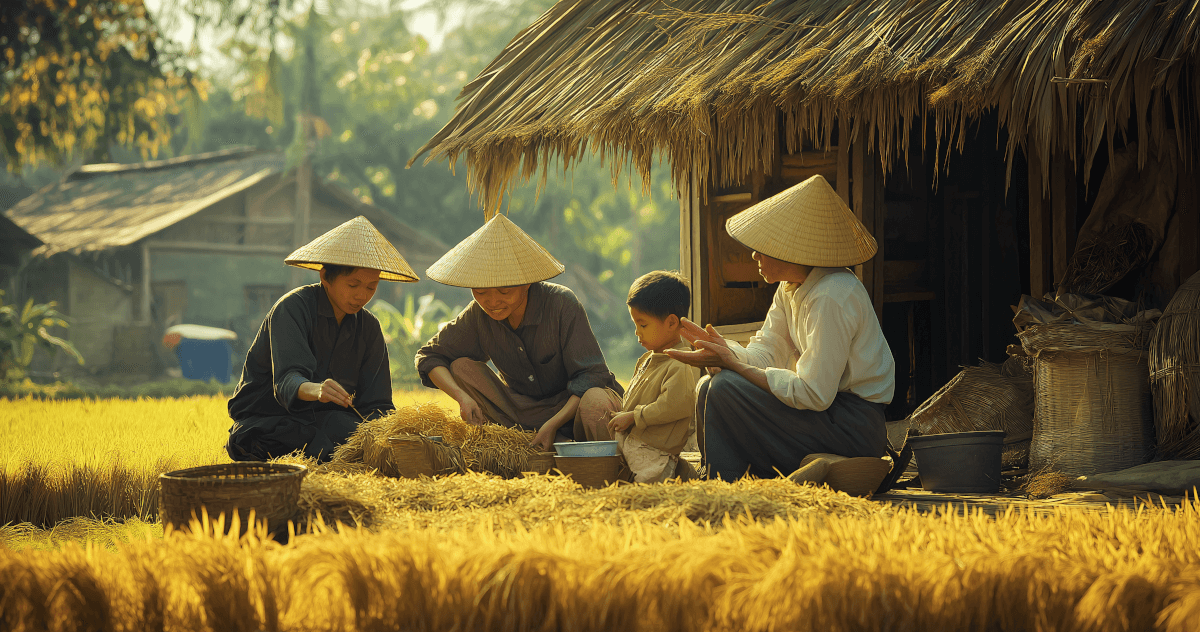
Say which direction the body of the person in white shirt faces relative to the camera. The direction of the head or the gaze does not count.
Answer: to the viewer's left

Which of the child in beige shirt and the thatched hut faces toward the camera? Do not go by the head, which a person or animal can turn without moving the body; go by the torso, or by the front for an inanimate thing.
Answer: the thatched hut

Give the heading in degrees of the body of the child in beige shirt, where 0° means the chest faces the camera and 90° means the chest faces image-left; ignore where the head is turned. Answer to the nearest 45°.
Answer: approximately 90°

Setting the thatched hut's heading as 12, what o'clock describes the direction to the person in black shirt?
The person in black shirt is roughly at 2 o'clock from the thatched hut.

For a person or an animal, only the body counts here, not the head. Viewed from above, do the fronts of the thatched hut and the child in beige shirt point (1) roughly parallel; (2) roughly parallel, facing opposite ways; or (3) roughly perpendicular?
roughly perpendicular

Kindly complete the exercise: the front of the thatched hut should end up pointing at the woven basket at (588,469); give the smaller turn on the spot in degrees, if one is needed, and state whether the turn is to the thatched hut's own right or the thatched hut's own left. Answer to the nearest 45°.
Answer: approximately 45° to the thatched hut's own right

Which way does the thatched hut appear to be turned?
toward the camera

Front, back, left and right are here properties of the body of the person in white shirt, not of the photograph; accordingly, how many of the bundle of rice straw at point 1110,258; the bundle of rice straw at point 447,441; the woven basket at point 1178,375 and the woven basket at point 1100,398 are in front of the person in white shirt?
1

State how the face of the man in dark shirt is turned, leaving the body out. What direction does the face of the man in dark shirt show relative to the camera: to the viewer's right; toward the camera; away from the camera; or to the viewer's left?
toward the camera

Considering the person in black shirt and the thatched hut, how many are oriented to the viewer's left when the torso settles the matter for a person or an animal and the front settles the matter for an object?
0

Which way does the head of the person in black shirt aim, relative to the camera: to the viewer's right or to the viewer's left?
to the viewer's right

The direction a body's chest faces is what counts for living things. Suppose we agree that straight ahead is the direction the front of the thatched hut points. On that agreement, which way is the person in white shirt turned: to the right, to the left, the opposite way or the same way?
to the right

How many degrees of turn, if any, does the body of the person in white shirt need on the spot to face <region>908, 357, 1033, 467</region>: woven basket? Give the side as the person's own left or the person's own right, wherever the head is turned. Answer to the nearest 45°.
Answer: approximately 135° to the person's own right

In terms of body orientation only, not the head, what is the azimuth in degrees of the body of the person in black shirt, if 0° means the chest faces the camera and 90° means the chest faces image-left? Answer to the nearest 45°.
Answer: approximately 315°

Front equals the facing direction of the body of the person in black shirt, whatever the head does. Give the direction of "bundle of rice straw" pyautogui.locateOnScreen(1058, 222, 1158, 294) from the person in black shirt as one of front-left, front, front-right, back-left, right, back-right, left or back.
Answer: front-left

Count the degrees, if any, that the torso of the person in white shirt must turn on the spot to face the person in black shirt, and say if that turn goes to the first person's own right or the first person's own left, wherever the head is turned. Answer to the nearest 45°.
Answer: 0° — they already face them

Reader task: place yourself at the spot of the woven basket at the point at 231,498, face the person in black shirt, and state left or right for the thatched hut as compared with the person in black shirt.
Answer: right
